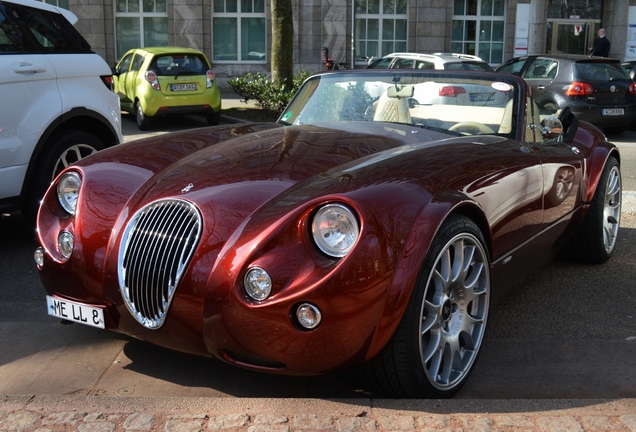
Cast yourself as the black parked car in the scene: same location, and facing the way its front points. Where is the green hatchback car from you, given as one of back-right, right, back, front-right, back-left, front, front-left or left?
front-left

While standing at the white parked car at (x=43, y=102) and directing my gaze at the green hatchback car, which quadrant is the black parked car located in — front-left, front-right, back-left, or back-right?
front-right

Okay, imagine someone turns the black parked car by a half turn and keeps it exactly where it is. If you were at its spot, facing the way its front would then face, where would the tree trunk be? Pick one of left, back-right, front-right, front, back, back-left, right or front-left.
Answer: back-right

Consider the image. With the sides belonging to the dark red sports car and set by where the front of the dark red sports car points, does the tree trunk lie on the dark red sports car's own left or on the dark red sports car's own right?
on the dark red sports car's own right

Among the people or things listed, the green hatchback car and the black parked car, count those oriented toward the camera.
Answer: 0

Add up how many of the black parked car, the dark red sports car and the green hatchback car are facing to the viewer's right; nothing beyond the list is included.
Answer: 0

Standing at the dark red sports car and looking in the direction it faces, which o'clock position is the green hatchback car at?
The green hatchback car is roughly at 4 o'clock from the dark red sports car.

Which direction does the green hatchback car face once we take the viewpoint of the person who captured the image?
facing away from the viewer and to the left of the viewer

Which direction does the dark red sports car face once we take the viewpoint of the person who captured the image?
facing the viewer and to the left of the viewer

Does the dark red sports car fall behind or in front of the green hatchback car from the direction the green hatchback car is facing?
behind

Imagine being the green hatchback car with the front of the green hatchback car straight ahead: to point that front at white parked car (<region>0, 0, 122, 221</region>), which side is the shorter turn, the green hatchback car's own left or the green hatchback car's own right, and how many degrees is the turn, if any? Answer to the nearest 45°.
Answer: approximately 135° to the green hatchback car's own left

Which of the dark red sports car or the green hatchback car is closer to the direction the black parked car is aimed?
the green hatchback car

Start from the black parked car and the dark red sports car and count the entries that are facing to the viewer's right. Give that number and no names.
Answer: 0

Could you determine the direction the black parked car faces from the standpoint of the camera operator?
facing away from the viewer and to the left of the viewer

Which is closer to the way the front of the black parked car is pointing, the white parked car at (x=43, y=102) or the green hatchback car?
the green hatchback car

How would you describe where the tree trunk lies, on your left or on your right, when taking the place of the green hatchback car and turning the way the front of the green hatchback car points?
on your right
